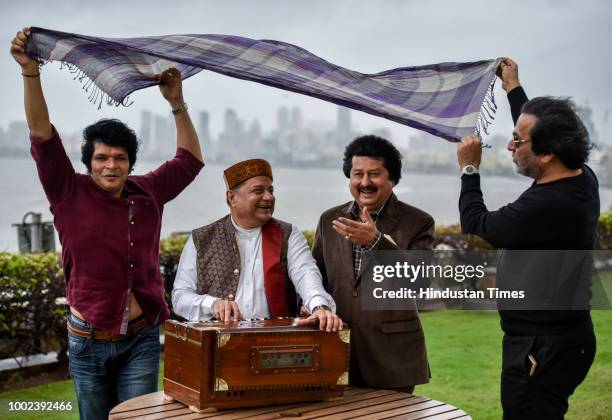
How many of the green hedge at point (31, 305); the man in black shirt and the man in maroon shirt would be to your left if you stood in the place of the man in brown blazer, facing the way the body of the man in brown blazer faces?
1

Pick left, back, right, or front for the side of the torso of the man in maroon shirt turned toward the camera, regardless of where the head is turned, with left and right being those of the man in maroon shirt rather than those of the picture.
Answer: front

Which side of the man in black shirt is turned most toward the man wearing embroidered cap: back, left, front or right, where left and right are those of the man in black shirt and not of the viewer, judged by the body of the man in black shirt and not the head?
front

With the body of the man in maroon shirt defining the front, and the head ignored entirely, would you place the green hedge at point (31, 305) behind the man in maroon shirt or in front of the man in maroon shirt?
behind

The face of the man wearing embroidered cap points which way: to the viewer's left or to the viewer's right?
to the viewer's right

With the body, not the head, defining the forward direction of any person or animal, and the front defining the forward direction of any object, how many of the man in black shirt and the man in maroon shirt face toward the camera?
1

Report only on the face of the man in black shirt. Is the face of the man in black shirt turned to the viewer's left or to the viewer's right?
to the viewer's left

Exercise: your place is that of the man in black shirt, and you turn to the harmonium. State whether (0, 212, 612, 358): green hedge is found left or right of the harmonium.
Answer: right

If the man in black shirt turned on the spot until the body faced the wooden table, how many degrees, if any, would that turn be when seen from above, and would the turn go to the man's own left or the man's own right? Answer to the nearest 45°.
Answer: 0° — they already face it

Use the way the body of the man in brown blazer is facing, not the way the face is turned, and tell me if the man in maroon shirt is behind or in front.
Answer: in front

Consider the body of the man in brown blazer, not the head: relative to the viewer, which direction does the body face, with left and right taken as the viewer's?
facing the viewer and to the left of the viewer

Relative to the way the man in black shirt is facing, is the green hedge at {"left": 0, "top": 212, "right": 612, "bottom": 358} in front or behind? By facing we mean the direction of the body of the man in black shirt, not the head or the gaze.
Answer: in front

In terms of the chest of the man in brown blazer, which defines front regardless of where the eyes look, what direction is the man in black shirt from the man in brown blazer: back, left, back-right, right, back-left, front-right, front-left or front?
left

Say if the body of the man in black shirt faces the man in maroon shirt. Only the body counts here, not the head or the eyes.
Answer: yes

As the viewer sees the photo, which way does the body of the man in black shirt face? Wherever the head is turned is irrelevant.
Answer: to the viewer's left
